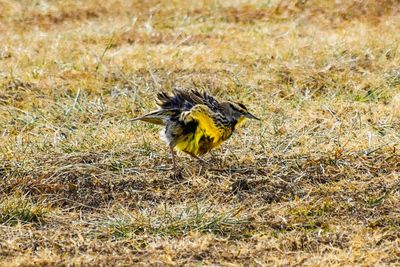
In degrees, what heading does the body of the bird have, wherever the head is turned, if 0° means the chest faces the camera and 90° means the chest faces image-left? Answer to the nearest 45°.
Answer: approximately 270°
